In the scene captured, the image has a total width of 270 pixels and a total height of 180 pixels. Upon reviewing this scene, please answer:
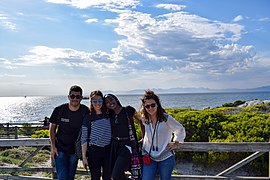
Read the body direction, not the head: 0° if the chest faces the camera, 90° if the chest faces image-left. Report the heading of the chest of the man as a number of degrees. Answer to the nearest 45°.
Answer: approximately 0°

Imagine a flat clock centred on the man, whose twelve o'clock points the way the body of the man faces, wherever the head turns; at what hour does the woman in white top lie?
The woman in white top is roughly at 10 o'clock from the man.

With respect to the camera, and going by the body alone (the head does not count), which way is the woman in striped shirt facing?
toward the camera

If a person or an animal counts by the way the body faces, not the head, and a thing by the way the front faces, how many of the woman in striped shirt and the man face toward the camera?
2

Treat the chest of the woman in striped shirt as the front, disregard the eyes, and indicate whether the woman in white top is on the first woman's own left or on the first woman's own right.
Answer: on the first woman's own left
